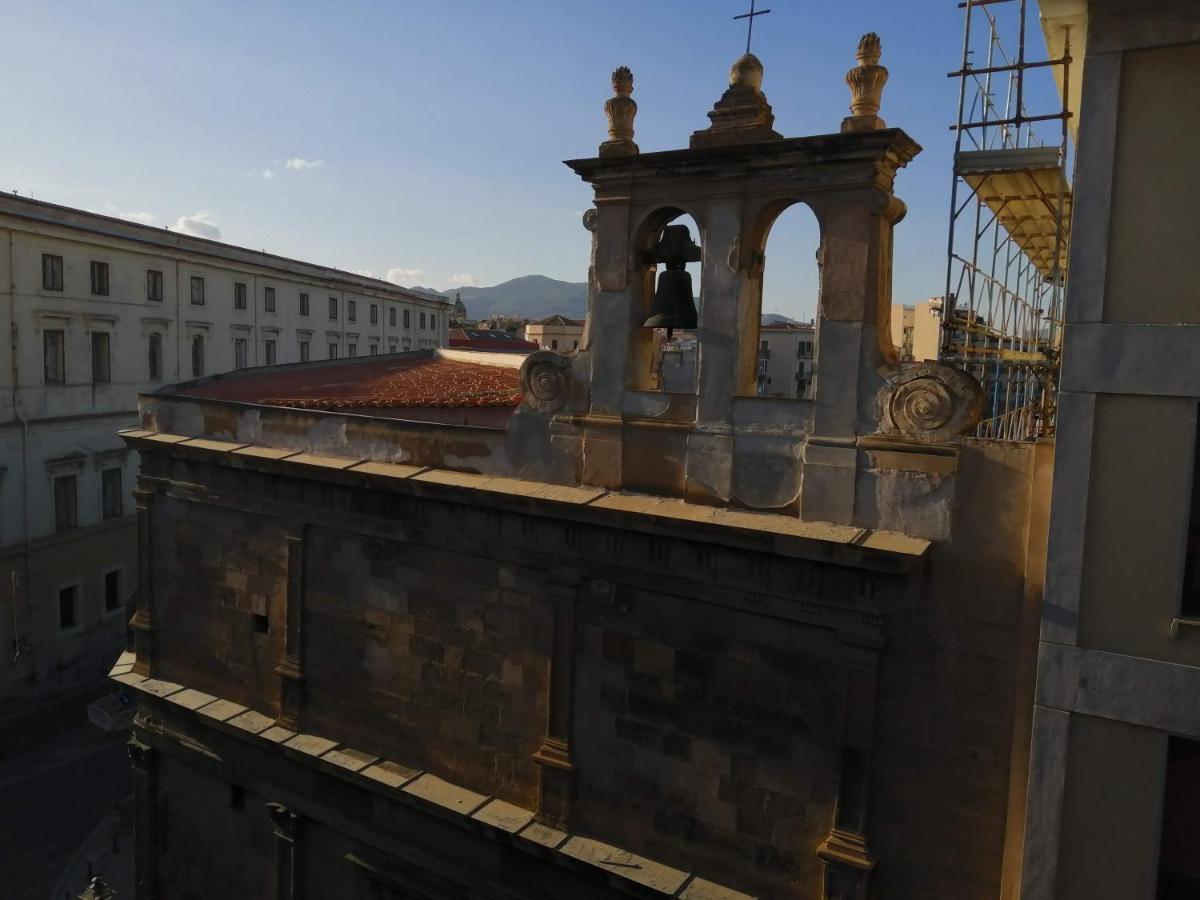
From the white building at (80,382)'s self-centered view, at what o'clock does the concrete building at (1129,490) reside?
The concrete building is roughly at 1 o'clock from the white building.

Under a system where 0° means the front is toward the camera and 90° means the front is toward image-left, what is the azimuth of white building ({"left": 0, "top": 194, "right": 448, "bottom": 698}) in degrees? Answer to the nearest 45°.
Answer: approximately 315°

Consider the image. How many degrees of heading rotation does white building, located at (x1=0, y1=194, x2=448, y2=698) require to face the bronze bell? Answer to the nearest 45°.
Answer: approximately 45° to its right
